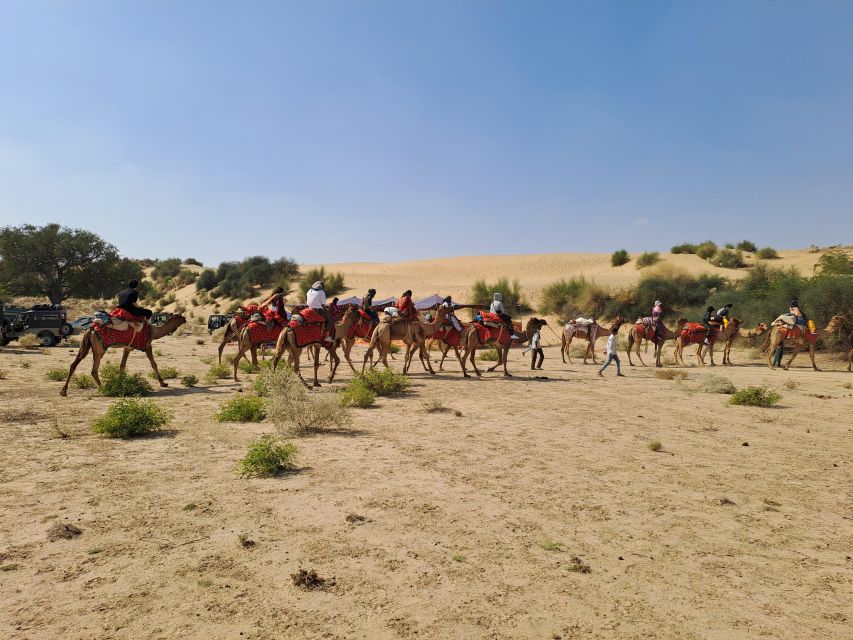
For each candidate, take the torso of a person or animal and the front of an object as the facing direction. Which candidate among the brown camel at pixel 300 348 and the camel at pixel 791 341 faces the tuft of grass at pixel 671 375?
the brown camel

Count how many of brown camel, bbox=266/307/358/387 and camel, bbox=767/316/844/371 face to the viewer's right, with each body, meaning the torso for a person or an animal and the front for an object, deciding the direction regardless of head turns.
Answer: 2

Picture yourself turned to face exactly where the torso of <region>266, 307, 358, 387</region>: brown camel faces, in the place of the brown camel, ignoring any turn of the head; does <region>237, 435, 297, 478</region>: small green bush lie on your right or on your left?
on your right

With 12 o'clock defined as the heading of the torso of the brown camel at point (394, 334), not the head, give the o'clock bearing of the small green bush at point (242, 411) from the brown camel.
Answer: The small green bush is roughly at 4 o'clock from the brown camel.

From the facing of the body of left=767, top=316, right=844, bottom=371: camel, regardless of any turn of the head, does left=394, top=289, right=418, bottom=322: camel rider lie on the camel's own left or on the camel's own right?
on the camel's own right

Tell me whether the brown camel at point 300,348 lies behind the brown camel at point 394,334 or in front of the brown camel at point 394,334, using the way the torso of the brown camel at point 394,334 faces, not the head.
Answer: behind

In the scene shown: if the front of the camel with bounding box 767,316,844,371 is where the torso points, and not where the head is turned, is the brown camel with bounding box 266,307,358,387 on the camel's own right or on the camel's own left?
on the camel's own right

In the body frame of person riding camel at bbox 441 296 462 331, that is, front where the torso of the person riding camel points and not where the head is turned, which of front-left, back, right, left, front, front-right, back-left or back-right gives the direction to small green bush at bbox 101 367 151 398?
back-right

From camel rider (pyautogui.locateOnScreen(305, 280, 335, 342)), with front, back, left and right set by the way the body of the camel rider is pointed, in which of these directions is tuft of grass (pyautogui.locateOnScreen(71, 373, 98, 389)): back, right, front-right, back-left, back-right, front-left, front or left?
back

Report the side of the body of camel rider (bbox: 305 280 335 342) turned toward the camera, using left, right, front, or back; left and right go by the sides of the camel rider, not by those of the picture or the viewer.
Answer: right

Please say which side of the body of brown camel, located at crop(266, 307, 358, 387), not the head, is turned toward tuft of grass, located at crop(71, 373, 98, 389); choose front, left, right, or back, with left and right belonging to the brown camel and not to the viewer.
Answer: back

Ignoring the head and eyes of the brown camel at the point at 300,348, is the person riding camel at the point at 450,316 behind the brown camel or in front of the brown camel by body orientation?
in front

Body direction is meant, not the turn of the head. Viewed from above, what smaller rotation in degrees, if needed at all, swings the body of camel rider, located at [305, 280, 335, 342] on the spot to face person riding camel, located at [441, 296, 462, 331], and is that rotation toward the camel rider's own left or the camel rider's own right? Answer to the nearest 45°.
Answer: approximately 45° to the camel rider's own left

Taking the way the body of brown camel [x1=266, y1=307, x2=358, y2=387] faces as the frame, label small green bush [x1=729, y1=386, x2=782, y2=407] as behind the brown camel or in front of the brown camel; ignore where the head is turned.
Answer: in front

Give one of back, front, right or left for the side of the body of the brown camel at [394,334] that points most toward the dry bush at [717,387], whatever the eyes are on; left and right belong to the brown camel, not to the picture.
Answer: front

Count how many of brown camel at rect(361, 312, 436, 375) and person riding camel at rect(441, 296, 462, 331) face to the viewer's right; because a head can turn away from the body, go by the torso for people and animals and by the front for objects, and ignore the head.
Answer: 2

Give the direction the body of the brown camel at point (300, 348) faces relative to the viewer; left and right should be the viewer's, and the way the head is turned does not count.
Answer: facing to the right of the viewer
